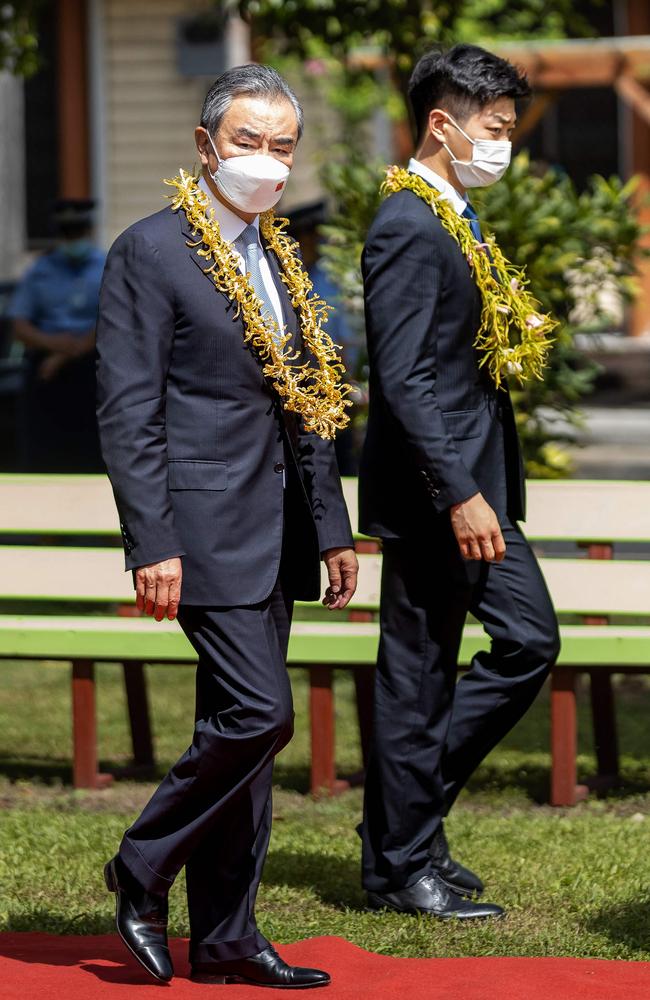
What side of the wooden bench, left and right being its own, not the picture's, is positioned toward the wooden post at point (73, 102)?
back

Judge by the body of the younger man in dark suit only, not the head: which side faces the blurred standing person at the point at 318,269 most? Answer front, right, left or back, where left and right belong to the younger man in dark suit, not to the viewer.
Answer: left

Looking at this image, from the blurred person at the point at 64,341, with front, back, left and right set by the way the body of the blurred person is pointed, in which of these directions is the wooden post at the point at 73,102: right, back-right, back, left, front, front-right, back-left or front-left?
back

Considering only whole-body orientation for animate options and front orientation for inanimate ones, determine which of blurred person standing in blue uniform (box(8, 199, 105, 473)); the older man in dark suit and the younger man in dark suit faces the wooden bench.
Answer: the blurred person standing in blue uniform

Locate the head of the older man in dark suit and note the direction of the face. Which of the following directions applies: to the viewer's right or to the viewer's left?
to the viewer's right

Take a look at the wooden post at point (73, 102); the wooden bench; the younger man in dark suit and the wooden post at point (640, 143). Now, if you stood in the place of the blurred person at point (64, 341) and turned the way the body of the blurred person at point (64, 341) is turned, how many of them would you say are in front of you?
2

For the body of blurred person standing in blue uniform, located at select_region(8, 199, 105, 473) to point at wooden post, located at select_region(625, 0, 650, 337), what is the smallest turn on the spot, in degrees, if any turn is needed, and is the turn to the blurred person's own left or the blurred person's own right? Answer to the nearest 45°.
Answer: approximately 135° to the blurred person's own left

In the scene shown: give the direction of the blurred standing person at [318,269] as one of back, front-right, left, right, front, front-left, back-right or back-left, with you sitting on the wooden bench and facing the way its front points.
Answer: back

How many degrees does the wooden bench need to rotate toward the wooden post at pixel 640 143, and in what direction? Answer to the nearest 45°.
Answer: approximately 180°
